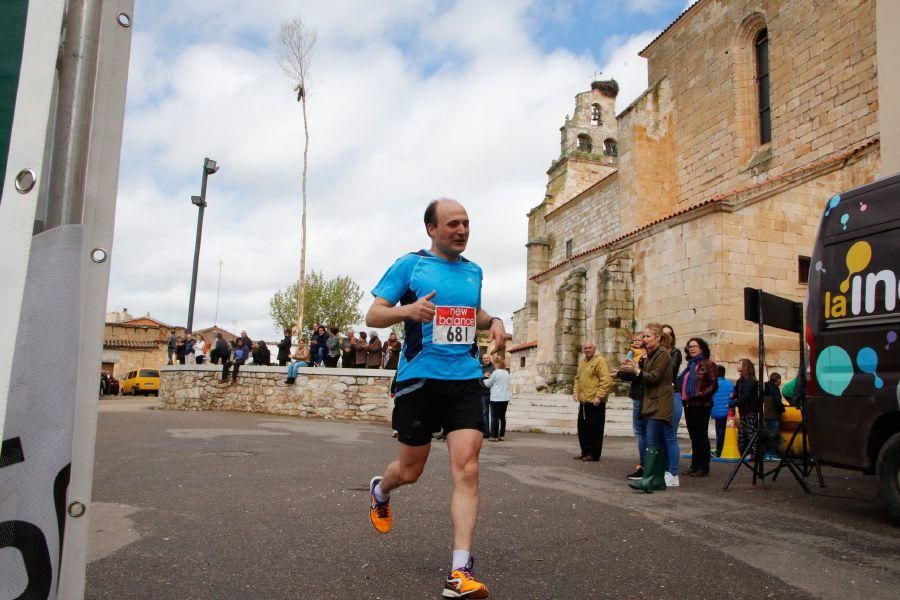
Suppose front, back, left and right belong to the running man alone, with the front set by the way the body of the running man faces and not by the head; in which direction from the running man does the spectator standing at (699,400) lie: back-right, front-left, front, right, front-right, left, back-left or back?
left

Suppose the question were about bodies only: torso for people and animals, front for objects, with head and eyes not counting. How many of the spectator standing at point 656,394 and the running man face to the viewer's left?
1

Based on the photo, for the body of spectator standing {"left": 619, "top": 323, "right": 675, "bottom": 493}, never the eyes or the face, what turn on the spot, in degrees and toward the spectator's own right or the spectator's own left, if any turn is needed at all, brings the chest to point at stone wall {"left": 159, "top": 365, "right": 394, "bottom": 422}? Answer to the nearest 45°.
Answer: approximately 45° to the spectator's own right

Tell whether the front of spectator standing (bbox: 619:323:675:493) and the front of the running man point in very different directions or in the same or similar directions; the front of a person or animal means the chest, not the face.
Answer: very different directions

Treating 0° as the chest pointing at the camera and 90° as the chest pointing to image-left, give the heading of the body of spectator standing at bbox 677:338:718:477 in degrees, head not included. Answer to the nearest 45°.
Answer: approximately 45°

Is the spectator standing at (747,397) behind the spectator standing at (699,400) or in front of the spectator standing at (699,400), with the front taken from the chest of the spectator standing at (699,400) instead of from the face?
behind

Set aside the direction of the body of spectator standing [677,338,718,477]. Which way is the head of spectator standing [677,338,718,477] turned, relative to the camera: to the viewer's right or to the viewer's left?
to the viewer's left

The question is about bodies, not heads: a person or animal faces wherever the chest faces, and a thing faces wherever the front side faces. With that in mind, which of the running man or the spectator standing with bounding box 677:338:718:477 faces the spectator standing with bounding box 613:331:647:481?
the spectator standing with bounding box 677:338:718:477

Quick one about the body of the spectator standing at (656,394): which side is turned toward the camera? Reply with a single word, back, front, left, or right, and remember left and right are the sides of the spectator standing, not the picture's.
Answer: left

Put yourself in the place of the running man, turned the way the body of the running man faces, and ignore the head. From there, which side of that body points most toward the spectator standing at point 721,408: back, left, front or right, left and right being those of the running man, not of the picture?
left

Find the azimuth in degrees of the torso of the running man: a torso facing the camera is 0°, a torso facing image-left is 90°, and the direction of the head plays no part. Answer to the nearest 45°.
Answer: approximately 315°

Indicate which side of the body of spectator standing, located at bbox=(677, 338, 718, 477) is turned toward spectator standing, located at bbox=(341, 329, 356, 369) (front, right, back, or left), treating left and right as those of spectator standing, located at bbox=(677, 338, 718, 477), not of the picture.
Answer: right

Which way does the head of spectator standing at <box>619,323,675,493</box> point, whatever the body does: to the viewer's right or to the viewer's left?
to the viewer's left

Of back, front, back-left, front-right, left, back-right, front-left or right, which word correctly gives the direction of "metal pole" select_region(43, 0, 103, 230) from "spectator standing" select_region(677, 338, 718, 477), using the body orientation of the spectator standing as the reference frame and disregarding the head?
front-left
